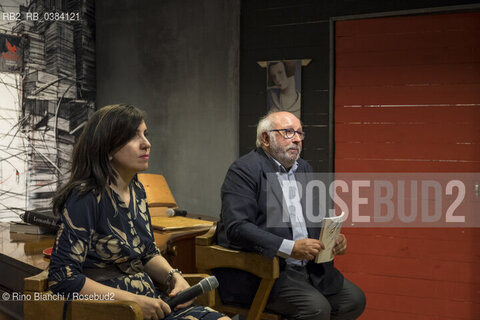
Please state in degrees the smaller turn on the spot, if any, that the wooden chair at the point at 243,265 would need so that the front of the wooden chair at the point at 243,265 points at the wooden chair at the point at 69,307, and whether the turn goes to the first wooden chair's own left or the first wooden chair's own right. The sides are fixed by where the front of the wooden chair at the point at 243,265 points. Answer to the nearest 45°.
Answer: approximately 90° to the first wooden chair's own right

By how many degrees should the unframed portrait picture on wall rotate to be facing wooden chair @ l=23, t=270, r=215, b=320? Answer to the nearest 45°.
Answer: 0° — it already faces it

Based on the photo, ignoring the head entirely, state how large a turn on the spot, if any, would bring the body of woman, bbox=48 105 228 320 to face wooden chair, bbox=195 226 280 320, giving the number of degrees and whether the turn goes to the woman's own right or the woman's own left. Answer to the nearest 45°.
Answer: approximately 90° to the woman's own left
